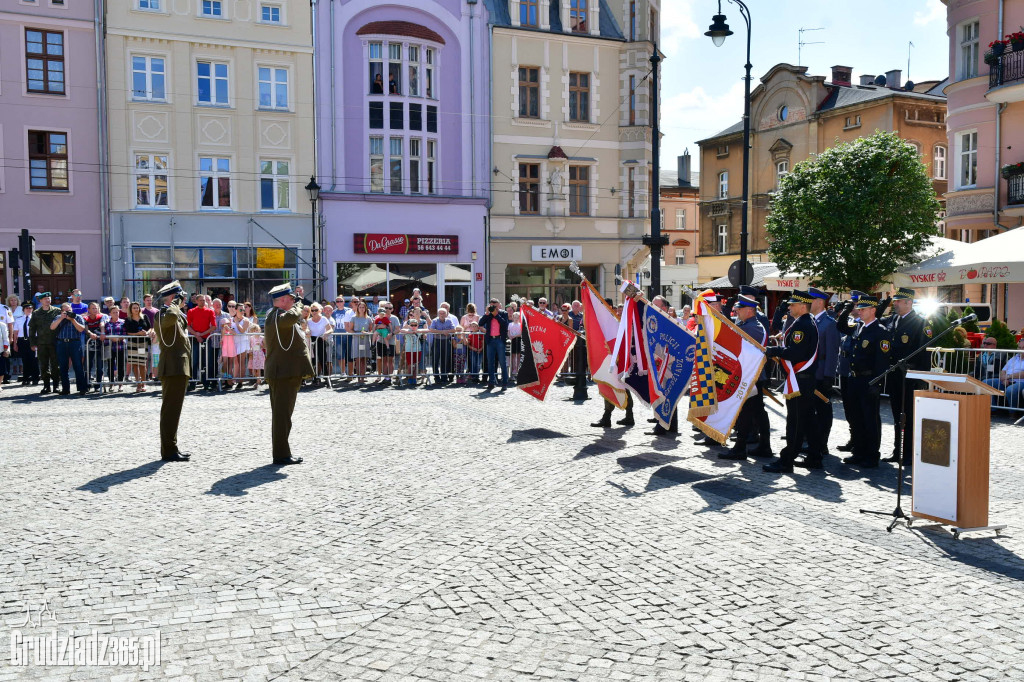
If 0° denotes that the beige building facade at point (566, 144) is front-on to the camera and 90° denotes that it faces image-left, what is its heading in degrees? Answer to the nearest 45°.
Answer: approximately 0°

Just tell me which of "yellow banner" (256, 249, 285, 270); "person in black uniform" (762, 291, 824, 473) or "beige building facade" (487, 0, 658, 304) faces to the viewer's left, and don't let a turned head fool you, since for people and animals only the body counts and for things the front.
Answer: the person in black uniform

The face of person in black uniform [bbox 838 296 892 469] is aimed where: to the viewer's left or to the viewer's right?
to the viewer's left

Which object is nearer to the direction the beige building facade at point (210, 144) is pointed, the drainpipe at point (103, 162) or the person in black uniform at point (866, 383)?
the person in black uniform

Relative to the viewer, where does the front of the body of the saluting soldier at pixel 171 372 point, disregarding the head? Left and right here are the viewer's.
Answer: facing to the right of the viewer

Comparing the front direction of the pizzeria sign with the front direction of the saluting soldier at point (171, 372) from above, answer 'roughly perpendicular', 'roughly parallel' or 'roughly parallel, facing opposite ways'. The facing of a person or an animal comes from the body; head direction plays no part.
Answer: roughly perpendicular

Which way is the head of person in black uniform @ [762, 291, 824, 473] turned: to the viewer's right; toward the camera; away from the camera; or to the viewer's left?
to the viewer's left

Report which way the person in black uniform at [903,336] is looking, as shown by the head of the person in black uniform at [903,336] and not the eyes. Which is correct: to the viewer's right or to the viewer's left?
to the viewer's left

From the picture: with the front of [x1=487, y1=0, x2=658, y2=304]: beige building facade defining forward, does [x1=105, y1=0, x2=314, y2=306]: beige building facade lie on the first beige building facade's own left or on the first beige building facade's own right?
on the first beige building facade's own right
